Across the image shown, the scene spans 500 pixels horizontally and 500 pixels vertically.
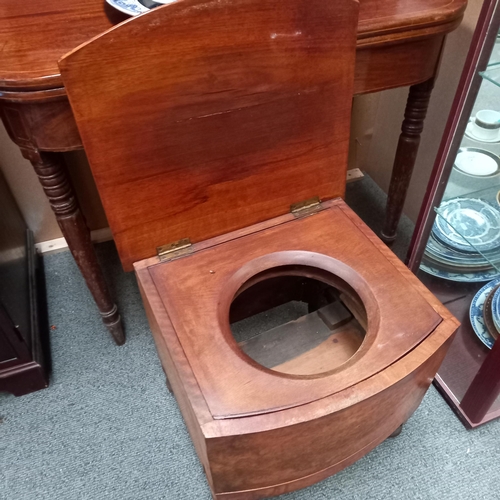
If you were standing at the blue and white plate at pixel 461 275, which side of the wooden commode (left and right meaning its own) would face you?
left

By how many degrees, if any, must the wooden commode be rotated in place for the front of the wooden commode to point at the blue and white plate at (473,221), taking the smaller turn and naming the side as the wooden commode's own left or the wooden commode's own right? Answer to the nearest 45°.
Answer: approximately 90° to the wooden commode's own left

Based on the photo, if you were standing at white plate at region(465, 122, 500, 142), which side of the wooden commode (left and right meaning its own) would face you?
left
